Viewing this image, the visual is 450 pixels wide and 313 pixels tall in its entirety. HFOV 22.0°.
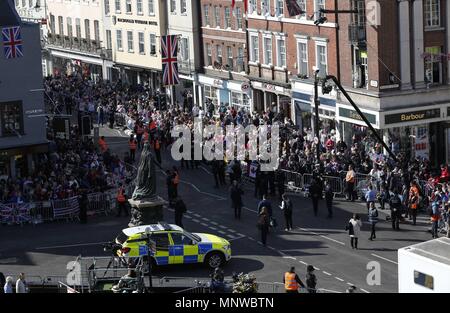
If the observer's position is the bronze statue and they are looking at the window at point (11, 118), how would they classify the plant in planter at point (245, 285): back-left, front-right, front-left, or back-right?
back-left

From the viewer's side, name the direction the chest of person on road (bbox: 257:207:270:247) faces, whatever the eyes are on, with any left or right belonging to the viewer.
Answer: facing away from the viewer

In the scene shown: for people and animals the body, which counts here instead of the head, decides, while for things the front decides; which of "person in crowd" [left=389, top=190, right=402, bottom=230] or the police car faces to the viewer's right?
the police car

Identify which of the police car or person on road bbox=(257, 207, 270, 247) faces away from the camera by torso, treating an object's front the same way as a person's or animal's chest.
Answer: the person on road

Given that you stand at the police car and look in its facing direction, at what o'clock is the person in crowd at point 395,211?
The person in crowd is roughly at 11 o'clock from the police car.

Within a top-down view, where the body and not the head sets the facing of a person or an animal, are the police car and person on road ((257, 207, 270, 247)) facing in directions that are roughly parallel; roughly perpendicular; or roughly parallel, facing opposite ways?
roughly perpendicular

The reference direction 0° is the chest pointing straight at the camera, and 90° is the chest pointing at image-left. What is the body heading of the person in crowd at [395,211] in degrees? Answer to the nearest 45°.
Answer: approximately 180°

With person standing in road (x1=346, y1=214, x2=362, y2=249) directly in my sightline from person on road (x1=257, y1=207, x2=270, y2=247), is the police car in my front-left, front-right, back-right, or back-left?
back-right

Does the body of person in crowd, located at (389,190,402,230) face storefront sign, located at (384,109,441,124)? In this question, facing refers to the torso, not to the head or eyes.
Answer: yes

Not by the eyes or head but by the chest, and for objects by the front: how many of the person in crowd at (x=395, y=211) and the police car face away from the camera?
1

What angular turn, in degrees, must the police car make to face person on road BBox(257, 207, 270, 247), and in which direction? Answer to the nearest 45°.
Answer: approximately 45° to its left

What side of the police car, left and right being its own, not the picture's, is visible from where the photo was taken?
right

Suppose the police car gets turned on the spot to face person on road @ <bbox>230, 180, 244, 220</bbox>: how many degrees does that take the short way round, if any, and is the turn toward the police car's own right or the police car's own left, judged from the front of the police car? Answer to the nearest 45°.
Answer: approximately 90° to the police car's own left

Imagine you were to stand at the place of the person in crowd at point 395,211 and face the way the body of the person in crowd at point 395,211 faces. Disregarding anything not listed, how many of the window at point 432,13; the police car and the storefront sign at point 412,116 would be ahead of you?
2

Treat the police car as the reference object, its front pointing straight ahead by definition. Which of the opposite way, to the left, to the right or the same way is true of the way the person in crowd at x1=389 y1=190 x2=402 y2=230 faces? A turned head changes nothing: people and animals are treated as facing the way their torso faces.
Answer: to the left

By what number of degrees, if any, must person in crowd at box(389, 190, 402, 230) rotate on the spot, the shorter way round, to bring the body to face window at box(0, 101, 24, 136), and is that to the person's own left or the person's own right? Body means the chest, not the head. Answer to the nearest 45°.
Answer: approximately 45° to the person's own left
